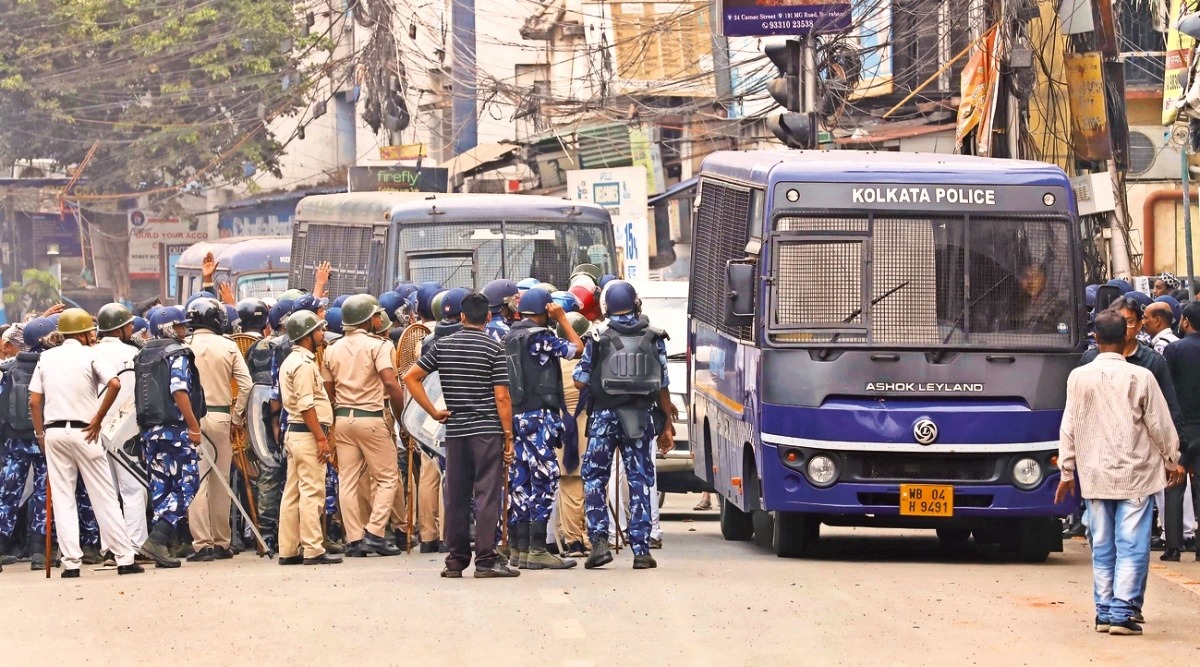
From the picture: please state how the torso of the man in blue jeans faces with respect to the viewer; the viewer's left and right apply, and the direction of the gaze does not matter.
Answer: facing away from the viewer

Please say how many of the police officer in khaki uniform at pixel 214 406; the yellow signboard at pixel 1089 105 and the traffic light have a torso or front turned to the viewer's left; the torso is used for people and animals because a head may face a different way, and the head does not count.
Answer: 1

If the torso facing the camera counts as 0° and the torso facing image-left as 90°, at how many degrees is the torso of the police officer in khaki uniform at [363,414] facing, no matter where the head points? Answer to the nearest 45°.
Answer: approximately 225°

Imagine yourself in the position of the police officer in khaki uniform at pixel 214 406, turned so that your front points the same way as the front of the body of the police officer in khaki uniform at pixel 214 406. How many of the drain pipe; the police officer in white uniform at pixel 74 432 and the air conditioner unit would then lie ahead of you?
2

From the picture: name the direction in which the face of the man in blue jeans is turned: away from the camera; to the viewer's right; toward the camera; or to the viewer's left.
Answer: away from the camera

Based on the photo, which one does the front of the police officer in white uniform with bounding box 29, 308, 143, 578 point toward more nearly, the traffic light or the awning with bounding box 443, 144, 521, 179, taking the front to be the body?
the awning

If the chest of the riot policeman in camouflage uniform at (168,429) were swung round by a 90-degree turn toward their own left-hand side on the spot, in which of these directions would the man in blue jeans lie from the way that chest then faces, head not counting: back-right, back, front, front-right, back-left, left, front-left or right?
back

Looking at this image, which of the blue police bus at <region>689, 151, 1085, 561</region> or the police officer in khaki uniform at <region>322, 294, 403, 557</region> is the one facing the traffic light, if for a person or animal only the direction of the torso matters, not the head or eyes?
the police officer in khaki uniform

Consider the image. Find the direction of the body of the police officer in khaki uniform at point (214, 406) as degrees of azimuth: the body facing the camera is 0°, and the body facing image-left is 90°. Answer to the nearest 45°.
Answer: approximately 225°
